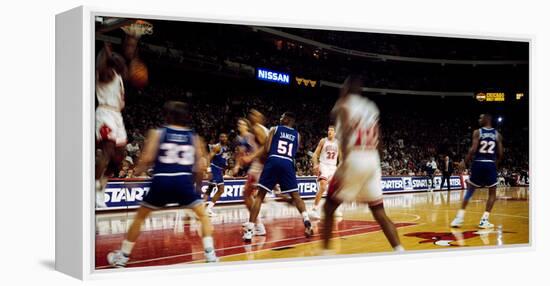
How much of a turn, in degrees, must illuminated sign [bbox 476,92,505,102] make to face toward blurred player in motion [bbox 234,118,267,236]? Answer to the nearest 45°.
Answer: approximately 45° to its right

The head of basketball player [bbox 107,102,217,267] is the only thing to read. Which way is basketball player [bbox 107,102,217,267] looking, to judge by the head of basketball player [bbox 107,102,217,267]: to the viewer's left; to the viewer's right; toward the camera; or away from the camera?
away from the camera

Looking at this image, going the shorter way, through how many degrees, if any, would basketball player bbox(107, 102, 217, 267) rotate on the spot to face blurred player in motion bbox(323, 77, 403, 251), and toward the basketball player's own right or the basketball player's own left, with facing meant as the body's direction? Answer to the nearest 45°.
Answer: approximately 90° to the basketball player's own right

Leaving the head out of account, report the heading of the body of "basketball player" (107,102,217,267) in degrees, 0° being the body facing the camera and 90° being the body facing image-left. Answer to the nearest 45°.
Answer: approximately 180°

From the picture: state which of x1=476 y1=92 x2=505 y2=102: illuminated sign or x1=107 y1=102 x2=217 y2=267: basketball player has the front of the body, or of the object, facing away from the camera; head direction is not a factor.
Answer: the basketball player

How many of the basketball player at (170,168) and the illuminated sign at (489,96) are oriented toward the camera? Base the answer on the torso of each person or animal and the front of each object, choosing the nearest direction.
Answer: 1

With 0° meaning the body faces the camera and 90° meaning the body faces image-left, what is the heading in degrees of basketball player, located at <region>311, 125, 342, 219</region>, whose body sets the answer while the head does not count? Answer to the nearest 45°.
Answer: approximately 0°

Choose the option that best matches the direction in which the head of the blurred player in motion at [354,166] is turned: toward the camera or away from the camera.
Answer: away from the camera

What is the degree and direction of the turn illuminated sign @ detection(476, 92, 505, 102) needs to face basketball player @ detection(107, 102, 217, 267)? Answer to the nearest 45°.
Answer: approximately 45° to its right
